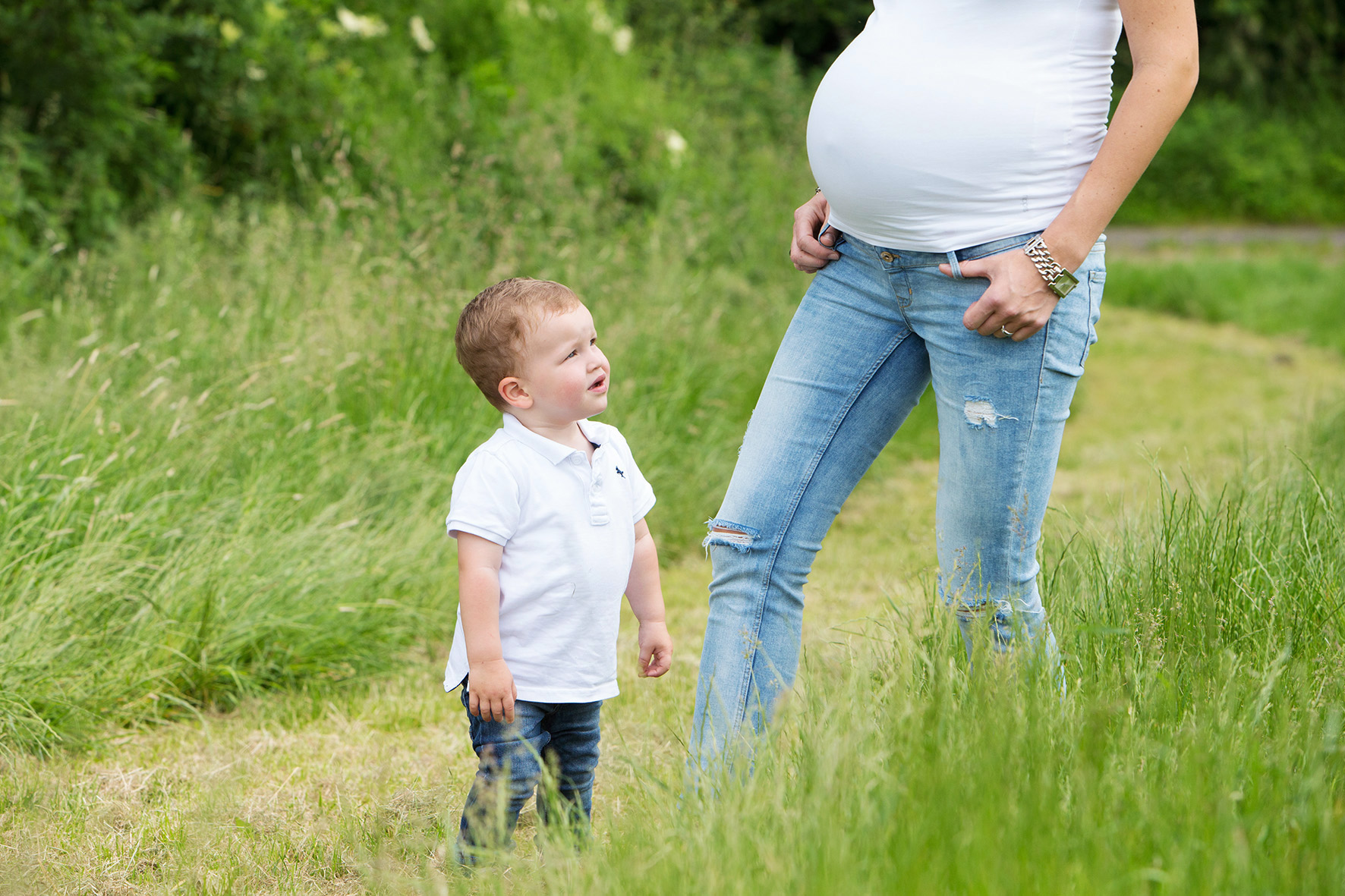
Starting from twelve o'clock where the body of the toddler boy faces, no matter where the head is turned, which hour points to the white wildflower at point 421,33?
The white wildflower is roughly at 7 o'clock from the toddler boy.

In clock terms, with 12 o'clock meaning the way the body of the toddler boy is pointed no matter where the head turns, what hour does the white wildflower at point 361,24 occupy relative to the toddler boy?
The white wildflower is roughly at 7 o'clock from the toddler boy.

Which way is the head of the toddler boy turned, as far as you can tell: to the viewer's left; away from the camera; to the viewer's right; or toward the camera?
to the viewer's right

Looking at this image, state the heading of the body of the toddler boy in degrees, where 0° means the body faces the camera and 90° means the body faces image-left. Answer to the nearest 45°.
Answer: approximately 315°
